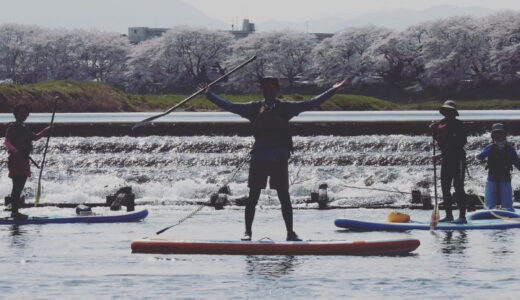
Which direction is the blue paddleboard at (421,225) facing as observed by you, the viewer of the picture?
facing to the left of the viewer

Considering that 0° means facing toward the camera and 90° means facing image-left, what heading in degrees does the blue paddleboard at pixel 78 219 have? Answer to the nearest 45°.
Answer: approximately 270°

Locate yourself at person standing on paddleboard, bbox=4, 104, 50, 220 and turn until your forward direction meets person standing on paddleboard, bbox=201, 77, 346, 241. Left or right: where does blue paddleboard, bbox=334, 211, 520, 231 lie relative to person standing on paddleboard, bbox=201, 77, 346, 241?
left

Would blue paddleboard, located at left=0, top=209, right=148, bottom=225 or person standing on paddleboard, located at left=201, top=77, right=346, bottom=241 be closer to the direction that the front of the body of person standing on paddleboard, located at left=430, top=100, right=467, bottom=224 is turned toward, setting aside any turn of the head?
the person standing on paddleboard

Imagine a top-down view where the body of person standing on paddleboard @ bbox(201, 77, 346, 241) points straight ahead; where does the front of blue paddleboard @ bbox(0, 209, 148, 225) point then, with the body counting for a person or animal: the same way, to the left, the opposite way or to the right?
to the left

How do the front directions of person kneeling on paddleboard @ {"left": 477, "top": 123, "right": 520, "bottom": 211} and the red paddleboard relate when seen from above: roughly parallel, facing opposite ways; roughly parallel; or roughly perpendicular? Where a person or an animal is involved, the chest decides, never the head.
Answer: roughly perpendicular

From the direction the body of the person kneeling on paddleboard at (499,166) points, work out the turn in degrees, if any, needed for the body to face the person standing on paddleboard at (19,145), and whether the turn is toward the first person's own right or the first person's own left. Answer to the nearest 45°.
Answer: approximately 90° to the first person's own right

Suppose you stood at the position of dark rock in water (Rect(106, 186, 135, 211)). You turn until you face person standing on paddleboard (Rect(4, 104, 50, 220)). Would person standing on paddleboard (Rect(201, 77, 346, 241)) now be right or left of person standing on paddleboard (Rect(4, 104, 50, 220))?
left
